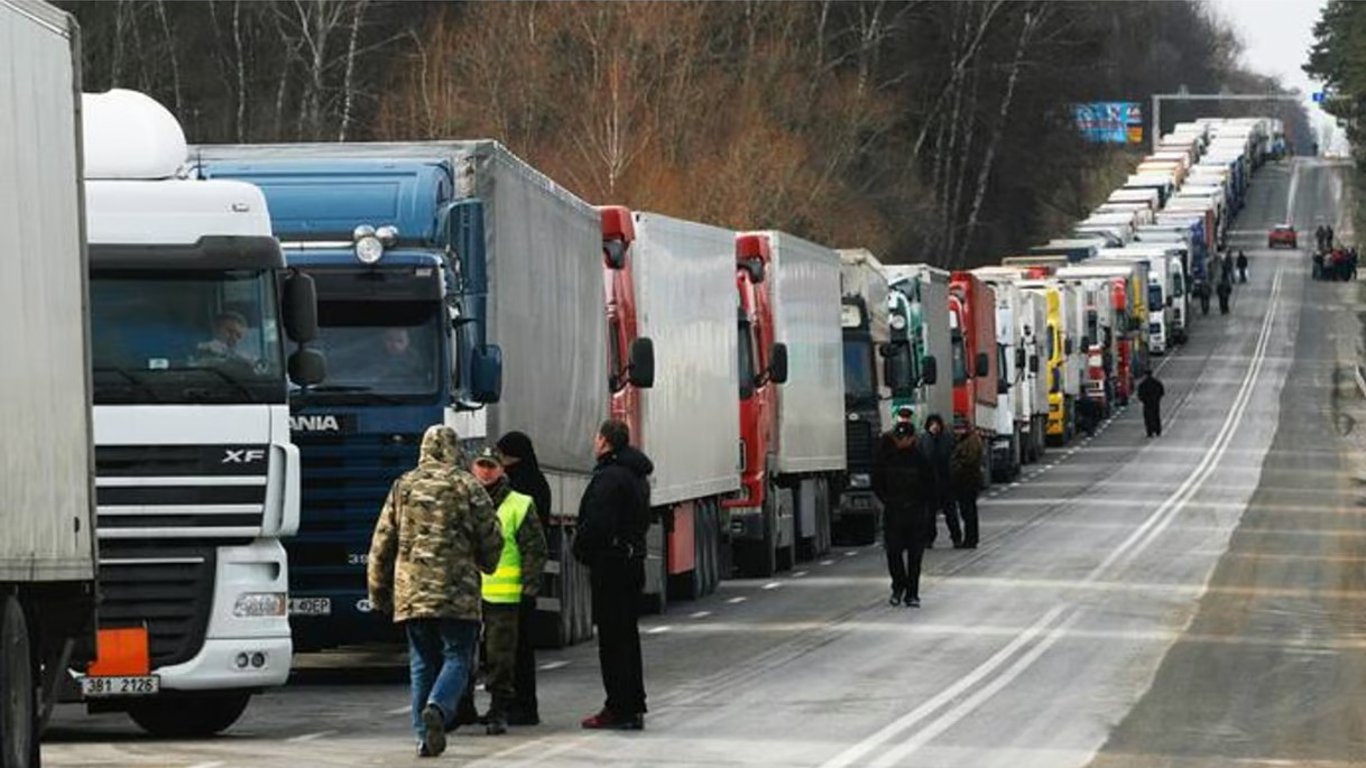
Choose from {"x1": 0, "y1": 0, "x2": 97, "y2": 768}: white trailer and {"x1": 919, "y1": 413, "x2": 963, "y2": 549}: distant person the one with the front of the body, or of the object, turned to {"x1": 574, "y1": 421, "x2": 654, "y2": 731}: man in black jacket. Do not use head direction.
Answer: the distant person

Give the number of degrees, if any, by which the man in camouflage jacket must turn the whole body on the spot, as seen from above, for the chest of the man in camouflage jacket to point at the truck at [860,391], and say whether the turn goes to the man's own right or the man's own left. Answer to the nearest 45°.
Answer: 0° — they already face it

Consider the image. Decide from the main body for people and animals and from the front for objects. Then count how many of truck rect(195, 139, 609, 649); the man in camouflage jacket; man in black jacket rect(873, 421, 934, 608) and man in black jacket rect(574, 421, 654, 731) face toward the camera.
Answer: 2

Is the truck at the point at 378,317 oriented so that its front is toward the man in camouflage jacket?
yes

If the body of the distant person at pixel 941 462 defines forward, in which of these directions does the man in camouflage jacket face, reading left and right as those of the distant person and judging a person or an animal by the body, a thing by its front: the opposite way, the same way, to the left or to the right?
the opposite way

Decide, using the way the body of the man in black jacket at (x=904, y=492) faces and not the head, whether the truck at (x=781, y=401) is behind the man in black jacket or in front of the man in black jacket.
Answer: behind

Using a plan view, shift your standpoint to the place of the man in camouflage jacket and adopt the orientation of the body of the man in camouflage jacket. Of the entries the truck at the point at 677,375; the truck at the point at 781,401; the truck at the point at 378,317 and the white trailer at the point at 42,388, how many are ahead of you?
3

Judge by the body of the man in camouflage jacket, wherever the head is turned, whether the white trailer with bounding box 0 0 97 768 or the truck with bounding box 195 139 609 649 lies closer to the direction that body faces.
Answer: the truck
